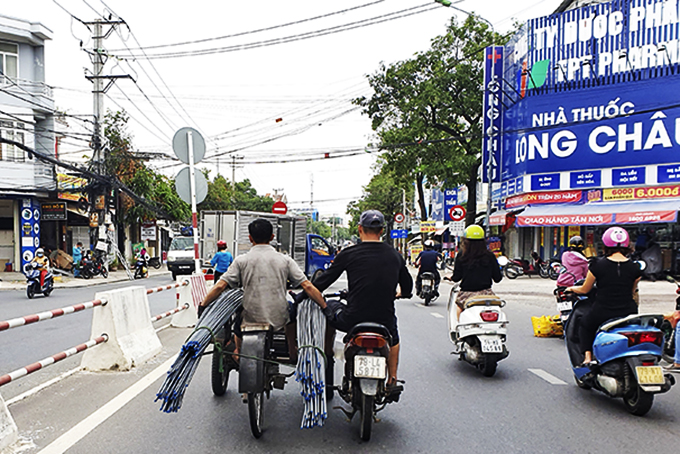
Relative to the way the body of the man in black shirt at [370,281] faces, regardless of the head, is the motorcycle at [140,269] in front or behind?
in front

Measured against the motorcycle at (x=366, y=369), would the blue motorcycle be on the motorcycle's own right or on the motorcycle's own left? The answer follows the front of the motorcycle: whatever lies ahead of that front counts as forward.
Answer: on the motorcycle's own right

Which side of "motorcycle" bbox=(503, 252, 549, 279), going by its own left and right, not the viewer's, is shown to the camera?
right

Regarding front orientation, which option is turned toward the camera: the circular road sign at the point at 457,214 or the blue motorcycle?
the circular road sign

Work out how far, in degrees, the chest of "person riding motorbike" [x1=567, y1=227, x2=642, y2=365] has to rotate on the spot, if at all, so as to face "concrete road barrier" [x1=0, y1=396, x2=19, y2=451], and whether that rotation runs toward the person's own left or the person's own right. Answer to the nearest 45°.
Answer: approximately 90° to the person's own left

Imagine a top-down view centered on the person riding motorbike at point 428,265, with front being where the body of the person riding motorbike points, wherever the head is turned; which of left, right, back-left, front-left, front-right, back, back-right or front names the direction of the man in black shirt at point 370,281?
back

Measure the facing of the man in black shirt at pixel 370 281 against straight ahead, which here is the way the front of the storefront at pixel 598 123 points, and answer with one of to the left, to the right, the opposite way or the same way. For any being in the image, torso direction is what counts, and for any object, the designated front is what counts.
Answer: to the right

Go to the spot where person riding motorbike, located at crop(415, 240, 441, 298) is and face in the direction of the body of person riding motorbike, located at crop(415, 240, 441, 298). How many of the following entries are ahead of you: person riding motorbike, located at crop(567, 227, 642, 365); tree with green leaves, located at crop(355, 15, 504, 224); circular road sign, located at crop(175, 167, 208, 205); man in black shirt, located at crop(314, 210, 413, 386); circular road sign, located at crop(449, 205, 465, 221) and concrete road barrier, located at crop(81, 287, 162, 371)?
2

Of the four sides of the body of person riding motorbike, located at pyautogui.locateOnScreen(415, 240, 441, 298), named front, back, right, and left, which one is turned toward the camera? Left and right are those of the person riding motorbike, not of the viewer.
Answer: back

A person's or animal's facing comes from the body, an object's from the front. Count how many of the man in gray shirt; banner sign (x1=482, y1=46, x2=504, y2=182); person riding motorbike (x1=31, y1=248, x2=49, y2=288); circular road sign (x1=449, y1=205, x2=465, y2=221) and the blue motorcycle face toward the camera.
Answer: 3

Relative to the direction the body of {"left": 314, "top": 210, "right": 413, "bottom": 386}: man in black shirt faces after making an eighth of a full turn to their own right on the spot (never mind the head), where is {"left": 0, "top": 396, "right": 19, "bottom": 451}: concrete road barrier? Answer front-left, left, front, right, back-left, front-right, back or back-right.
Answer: back-left

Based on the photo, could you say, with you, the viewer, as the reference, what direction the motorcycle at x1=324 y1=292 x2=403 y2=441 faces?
facing away from the viewer

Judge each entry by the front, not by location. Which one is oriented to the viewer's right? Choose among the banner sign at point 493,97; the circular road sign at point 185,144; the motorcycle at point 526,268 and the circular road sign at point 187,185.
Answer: the motorcycle

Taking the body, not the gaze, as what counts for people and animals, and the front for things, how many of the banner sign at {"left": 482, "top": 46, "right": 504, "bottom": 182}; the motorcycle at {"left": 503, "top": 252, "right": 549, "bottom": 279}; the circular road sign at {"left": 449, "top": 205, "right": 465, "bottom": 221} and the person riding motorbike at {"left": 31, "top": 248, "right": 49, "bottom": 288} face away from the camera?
0

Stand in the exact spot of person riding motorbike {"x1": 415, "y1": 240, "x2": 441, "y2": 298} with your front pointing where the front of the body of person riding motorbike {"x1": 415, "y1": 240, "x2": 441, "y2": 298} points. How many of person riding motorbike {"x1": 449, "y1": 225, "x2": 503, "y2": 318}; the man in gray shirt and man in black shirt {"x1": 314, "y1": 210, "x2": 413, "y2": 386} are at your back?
3

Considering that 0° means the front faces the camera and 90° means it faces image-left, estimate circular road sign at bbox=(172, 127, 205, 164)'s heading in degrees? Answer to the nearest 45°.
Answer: approximately 180°

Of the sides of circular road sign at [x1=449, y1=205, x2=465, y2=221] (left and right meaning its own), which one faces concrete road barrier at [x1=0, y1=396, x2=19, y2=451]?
front
